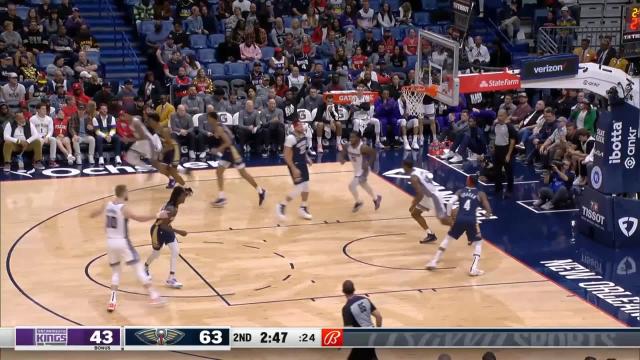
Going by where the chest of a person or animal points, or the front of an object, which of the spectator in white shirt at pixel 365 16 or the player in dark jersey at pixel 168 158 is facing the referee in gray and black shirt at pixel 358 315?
the spectator in white shirt

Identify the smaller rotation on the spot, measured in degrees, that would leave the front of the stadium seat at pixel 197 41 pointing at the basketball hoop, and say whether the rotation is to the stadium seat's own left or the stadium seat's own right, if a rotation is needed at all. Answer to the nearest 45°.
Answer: approximately 45° to the stadium seat's own left

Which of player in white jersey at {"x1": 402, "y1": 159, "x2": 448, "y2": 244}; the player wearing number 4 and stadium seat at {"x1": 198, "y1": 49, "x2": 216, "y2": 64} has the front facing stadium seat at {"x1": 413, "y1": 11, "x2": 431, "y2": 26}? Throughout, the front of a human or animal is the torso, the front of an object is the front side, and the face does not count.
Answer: the player wearing number 4

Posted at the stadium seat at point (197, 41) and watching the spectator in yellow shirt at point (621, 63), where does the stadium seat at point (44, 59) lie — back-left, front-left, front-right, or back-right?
back-right

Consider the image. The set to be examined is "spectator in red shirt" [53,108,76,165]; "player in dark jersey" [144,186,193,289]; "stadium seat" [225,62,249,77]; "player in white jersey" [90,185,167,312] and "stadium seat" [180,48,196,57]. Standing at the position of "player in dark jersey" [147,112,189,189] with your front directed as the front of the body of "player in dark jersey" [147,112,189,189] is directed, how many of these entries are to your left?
2

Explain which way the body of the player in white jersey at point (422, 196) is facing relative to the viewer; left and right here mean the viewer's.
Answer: facing to the left of the viewer

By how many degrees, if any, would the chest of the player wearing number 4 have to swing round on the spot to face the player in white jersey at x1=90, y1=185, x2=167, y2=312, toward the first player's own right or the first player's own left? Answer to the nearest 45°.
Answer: approximately 135° to the first player's own left

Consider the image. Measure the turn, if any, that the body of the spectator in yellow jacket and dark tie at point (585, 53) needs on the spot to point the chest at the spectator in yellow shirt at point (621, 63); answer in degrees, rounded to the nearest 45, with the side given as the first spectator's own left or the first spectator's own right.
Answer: approximately 90° to the first spectator's own left

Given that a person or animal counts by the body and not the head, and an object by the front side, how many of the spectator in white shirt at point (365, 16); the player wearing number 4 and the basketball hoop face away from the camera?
1

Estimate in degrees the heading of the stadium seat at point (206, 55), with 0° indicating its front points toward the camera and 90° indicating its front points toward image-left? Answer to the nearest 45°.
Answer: approximately 0°

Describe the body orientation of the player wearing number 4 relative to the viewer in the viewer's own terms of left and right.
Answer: facing away from the viewer

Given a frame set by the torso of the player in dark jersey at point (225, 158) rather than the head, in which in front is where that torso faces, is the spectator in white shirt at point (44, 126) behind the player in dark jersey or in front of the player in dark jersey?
in front

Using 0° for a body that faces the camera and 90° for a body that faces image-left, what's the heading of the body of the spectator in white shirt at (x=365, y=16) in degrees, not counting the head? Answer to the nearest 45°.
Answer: approximately 0°
